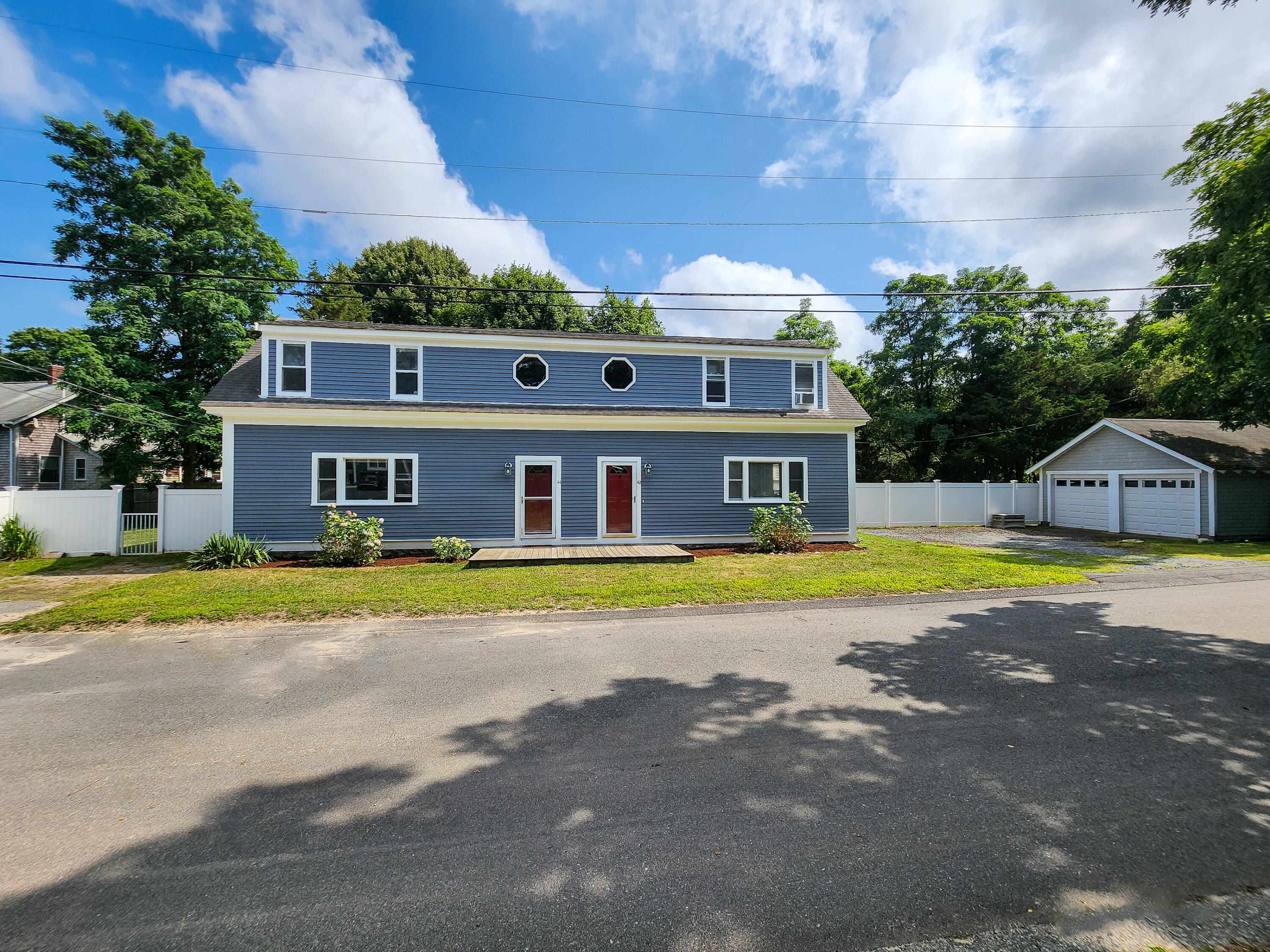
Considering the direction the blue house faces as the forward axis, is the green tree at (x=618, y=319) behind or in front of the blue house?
behind

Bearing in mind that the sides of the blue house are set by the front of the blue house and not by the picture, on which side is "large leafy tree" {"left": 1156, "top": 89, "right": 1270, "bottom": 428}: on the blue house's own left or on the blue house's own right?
on the blue house's own left

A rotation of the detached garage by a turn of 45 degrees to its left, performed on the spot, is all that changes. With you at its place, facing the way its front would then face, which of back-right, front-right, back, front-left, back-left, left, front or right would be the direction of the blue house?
front-right

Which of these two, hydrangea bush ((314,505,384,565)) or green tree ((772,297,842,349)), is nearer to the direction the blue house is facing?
the hydrangea bush

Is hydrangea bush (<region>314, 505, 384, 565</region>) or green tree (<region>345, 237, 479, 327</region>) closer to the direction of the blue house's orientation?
the hydrangea bush

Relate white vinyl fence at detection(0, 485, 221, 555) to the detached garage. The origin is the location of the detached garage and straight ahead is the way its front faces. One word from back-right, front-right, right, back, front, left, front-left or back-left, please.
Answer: front

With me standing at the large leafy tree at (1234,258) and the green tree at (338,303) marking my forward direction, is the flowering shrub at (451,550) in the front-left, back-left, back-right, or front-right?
front-left

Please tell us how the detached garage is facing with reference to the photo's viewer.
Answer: facing the viewer and to the left of the viewer

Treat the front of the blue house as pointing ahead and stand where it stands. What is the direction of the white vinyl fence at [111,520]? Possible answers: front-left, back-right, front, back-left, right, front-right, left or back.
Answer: right

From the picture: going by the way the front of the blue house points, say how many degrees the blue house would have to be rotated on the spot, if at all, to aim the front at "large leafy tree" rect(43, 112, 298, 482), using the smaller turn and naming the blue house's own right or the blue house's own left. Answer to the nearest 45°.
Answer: approximately 135° to the blue house's own right

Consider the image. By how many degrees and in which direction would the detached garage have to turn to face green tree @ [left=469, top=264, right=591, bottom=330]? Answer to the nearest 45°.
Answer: approximately 45° to its right

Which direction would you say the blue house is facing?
toward the camera
